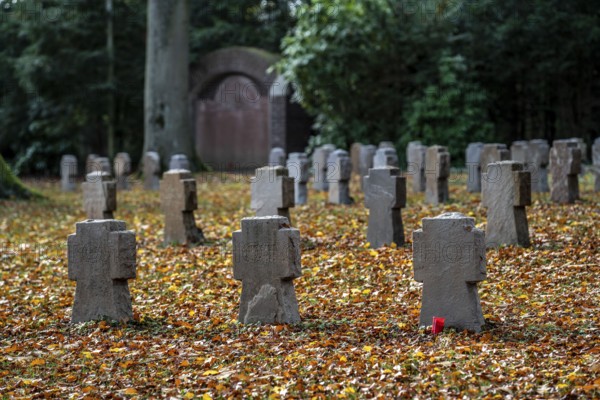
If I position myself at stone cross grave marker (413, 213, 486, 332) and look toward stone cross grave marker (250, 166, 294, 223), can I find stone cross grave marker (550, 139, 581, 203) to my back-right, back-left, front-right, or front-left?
front-right

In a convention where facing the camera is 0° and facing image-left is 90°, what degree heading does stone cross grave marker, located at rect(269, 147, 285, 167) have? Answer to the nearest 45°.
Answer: approximately 0°

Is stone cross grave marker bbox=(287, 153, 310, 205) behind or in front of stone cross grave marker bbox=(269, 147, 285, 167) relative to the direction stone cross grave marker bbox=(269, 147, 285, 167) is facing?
in front

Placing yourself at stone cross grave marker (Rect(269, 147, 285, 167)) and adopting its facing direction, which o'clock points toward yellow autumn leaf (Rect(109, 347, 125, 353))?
The yellow autumn leaf is roughly at 12 o'clock from the stone cross grave marker.

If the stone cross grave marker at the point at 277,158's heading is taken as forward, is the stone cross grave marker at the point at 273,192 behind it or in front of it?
in front

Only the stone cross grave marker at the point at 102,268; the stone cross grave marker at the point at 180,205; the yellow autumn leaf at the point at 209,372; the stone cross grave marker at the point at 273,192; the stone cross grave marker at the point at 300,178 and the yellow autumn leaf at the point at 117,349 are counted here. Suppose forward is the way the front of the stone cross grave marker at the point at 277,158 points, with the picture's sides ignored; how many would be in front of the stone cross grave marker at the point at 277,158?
6

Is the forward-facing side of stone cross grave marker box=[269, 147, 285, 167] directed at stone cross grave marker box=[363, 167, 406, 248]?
yes

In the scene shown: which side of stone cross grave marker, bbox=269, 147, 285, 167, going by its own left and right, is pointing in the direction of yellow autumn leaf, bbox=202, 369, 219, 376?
front

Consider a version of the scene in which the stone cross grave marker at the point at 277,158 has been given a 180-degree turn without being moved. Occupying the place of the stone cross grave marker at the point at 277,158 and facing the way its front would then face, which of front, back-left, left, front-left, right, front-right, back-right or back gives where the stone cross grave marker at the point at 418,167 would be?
back-right

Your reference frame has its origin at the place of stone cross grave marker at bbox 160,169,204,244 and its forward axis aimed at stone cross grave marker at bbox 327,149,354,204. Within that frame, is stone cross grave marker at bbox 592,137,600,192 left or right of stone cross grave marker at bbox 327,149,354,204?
right

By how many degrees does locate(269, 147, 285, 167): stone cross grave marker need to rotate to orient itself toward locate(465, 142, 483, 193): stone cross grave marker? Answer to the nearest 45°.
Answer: approximately 45° to its left

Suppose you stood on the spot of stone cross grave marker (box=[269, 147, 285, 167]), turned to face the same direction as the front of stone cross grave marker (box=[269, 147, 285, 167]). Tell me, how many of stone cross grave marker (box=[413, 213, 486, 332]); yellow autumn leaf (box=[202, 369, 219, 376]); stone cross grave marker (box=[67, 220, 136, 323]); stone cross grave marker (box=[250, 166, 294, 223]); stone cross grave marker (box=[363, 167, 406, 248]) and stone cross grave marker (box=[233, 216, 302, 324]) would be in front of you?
6

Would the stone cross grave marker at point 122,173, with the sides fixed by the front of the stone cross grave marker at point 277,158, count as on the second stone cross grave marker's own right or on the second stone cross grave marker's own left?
on the second stone cross grave marker's own right

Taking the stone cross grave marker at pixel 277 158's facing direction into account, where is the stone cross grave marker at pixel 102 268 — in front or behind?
in front

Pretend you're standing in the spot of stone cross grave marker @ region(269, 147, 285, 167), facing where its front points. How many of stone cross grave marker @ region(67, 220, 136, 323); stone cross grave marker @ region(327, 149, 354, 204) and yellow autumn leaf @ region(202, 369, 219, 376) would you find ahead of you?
3
